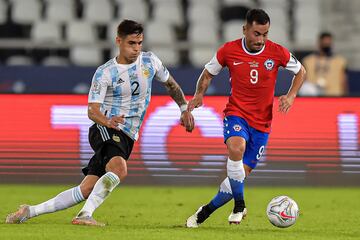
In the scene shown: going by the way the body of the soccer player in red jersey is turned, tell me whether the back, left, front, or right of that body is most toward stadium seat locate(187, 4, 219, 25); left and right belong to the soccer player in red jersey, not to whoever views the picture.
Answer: back

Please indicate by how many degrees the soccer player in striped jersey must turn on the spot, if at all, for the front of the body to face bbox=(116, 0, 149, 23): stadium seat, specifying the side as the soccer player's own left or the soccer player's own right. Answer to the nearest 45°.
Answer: approximately 135° to the soccer player's own left

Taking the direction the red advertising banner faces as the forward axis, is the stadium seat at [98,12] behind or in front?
behind

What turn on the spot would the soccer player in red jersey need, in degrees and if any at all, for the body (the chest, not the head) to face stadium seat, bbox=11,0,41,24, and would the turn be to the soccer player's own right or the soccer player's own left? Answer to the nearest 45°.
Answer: approximately 135° to the soccer player's own right

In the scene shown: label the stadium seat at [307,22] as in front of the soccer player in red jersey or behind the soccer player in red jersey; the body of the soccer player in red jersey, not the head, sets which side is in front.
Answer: behind

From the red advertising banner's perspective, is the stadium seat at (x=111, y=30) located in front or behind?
behind

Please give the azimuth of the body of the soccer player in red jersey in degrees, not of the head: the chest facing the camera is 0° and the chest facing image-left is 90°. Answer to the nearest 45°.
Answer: approximately 0°

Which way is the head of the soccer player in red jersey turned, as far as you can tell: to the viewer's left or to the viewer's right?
to the viewer's right

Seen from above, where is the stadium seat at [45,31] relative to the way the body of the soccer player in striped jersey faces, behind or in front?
behind

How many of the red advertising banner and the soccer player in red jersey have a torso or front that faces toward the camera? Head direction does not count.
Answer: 2
